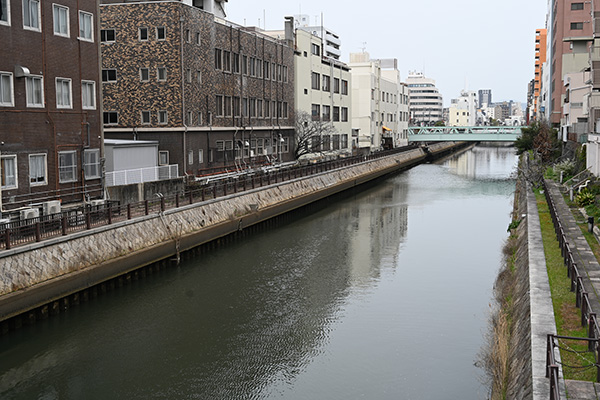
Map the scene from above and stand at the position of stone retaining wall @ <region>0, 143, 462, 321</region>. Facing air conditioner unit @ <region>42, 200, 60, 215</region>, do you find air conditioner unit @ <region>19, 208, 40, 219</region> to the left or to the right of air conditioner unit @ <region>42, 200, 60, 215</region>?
left

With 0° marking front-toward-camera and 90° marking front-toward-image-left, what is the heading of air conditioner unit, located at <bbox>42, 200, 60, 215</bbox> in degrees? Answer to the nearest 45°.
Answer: approximately 315°

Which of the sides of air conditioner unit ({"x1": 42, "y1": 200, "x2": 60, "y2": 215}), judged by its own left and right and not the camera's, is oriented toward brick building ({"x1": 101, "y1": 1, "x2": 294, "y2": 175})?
left

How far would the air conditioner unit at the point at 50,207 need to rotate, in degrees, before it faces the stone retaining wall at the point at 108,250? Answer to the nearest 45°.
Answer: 0° — it already faces it

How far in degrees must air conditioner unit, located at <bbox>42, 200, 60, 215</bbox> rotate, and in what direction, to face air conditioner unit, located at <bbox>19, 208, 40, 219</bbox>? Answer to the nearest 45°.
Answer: approximately 90° to its right

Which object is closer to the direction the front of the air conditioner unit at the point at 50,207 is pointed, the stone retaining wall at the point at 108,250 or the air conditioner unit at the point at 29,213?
the stone retaining wall
